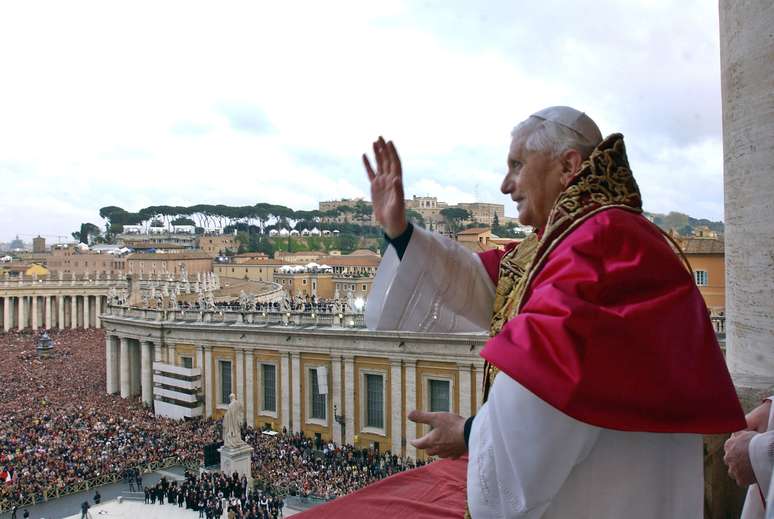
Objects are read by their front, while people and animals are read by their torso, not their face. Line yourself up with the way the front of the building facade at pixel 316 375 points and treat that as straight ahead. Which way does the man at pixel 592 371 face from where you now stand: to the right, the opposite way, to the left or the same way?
to the right

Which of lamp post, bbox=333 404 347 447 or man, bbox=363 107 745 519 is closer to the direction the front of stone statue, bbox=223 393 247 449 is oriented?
the lamp post

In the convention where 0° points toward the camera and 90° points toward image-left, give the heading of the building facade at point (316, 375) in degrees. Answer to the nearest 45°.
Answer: approximately 45°

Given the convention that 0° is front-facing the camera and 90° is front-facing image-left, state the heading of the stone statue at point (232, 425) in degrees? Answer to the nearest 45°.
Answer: approximately 135°

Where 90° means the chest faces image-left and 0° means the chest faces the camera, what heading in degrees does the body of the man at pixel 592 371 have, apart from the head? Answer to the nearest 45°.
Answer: approximately 90°

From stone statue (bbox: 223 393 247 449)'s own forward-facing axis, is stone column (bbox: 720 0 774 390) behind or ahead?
behind

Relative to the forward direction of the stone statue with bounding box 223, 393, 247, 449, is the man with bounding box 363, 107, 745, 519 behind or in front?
behind
